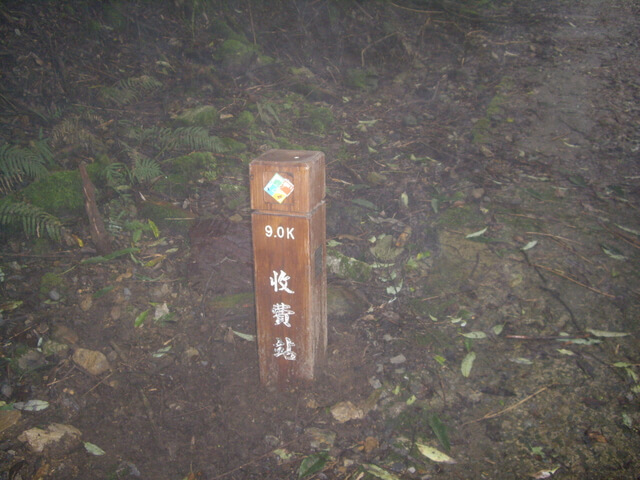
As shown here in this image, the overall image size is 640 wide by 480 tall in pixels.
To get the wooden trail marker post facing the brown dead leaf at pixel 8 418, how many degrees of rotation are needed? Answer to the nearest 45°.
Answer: approximately 90° to its right

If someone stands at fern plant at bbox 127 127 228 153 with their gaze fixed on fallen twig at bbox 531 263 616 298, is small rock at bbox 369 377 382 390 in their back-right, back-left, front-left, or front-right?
front-right

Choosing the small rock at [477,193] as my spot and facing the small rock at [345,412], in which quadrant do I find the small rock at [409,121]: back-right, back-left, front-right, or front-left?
back-right

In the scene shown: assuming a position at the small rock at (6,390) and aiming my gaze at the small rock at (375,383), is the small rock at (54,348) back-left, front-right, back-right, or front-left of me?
front-left

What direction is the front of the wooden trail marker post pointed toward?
toward the camera

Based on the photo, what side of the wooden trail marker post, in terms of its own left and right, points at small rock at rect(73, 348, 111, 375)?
right

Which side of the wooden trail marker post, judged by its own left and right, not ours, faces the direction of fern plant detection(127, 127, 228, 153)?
back

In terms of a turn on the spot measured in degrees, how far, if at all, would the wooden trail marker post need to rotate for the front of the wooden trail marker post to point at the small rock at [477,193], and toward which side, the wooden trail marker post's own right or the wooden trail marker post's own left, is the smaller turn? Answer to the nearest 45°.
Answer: approximately 135° to the wooden trail marker post's own left

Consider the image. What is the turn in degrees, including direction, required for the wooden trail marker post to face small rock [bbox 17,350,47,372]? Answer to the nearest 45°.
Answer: approximately 90° to its right

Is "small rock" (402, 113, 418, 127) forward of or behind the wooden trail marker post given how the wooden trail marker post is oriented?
behind
